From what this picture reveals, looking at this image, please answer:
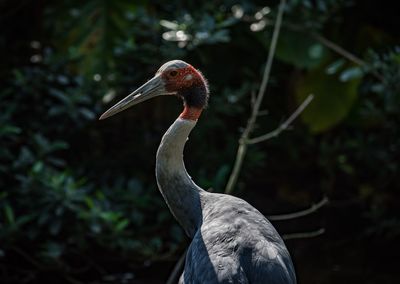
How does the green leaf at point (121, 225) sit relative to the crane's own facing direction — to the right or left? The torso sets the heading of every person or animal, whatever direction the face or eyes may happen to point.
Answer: on its right

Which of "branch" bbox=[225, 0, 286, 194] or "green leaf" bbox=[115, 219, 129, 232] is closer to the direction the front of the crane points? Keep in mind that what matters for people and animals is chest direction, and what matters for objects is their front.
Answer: the green leaf

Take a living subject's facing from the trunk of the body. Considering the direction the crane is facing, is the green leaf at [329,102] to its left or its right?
on its right

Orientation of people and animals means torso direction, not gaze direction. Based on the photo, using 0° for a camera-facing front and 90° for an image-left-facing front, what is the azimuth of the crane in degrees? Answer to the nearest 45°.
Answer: approximately 90°

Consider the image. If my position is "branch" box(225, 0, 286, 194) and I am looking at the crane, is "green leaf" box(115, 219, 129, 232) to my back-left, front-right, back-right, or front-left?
front-right

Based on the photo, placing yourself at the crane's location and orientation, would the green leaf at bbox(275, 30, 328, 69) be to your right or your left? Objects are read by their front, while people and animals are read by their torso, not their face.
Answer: on your right

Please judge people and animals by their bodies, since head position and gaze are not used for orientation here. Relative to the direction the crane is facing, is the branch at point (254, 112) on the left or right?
on its right
